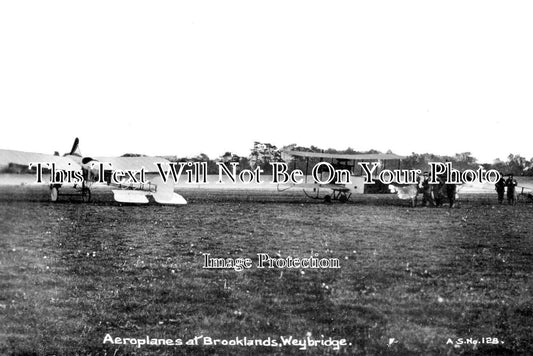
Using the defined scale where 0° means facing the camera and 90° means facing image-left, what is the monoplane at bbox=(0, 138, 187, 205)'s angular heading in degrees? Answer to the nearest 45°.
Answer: approximately 135°
